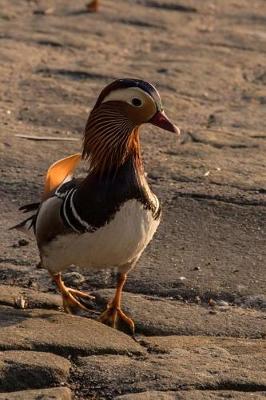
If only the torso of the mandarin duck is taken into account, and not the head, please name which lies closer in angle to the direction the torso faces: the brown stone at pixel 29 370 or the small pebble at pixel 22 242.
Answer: the brown stone

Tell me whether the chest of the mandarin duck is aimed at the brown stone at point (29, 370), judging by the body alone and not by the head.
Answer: no

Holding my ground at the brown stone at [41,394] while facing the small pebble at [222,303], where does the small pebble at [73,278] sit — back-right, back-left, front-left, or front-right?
front-left

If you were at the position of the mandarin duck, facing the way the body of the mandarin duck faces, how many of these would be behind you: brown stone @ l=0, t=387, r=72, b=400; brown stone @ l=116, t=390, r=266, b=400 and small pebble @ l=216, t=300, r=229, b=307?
0

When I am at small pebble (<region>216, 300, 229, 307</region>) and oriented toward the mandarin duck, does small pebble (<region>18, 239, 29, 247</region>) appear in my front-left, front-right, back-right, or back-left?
front-right

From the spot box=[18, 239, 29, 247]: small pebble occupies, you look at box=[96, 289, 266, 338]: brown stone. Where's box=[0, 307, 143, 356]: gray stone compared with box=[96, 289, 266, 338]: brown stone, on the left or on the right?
right

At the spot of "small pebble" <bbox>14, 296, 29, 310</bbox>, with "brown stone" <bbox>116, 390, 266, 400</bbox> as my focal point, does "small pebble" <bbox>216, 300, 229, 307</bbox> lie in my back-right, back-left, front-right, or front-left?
front-left

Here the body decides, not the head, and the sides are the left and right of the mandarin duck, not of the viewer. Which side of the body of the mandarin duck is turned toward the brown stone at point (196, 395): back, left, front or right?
front

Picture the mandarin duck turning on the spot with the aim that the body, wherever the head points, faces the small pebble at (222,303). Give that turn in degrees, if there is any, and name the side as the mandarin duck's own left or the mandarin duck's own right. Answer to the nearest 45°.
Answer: approximately 45° to the mandarin duck's own left

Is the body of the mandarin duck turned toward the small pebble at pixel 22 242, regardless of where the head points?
no

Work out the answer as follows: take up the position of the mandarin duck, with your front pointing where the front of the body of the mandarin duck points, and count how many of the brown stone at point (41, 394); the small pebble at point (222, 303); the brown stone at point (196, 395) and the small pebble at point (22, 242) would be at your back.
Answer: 1

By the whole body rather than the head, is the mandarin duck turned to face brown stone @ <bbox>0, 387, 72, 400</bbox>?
no

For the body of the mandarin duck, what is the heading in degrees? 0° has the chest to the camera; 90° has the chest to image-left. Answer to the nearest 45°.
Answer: approximately 315°

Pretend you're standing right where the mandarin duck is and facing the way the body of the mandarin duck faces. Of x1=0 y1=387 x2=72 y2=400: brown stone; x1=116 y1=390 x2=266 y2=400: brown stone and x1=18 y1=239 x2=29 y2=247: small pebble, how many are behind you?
1
